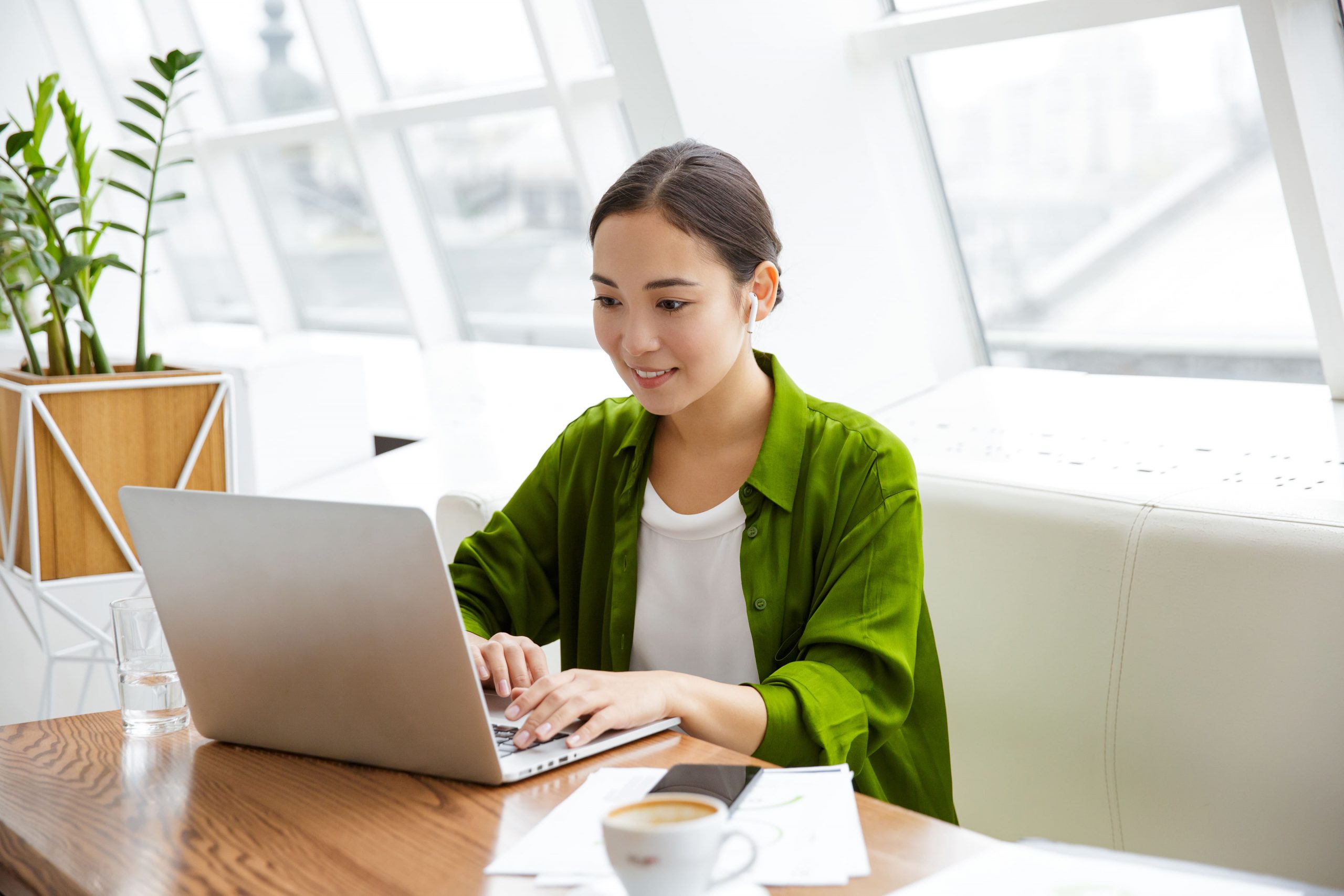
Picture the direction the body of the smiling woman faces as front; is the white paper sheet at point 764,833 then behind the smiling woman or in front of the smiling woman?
in front

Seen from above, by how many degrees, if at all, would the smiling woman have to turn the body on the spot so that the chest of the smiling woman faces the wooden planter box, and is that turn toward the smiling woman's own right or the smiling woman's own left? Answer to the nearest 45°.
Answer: approximately 90° to the smiling woman's own right

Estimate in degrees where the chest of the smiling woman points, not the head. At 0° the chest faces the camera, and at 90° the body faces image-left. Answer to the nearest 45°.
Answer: approximately 45°

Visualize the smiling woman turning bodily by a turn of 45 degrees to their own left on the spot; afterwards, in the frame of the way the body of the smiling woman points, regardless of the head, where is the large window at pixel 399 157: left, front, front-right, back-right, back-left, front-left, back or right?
back

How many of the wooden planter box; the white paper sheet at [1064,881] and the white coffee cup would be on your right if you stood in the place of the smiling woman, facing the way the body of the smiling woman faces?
1

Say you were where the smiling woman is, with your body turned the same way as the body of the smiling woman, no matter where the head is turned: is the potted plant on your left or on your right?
on your right

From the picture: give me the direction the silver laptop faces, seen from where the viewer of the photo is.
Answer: facing away from the viewer and to the right of the viewer

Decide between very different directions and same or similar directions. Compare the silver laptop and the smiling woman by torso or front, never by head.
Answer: very different directions

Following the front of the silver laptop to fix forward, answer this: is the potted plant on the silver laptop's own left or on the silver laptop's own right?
on the silver laptop's own left
